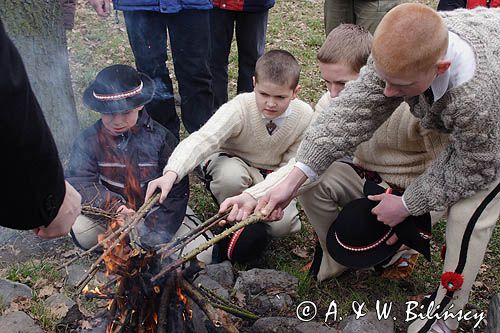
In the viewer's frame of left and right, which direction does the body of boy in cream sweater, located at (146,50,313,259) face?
facing the viewer and to the left of the viewer

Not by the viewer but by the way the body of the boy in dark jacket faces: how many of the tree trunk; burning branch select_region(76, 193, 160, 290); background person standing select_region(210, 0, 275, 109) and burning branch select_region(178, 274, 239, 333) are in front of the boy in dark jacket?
2

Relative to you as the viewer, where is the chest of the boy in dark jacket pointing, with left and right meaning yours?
facing the viewer

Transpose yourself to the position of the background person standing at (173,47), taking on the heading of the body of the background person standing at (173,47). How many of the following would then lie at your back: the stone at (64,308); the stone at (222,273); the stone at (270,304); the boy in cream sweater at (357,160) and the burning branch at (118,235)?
0

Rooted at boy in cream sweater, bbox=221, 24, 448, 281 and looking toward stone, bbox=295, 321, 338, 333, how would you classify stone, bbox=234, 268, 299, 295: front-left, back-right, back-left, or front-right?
front-right

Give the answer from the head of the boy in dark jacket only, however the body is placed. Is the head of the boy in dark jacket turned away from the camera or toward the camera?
toward the camera

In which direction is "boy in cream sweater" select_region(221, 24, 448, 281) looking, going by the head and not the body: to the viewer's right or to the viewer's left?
to the viewer's left

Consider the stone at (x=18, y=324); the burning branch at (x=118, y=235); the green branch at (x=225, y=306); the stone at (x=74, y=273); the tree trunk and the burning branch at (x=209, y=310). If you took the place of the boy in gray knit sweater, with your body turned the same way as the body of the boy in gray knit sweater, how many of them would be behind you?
0

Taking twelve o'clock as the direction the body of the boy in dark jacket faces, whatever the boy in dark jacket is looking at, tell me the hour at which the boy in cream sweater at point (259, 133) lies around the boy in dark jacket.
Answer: The boy in cream sweater is roughly at 9 o'clock from the boy in dark jacket.

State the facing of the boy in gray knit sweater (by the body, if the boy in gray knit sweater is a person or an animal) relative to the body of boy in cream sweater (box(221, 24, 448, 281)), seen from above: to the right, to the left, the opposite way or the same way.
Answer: the same way

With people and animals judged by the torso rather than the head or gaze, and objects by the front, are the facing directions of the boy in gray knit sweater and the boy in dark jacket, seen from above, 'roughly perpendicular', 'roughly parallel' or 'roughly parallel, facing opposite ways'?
roughly perpendicular

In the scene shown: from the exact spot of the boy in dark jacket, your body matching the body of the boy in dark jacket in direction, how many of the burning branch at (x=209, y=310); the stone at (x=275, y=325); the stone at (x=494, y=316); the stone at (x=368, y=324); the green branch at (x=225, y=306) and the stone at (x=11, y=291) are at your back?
0

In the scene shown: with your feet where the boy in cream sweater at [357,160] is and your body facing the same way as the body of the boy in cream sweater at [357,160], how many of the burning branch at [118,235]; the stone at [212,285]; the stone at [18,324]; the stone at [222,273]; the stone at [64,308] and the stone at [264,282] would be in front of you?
6

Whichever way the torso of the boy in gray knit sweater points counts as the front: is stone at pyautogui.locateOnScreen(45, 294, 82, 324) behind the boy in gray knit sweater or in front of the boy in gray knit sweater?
in front

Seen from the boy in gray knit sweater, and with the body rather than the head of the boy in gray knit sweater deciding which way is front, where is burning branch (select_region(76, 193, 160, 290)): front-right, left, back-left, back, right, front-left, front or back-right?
front

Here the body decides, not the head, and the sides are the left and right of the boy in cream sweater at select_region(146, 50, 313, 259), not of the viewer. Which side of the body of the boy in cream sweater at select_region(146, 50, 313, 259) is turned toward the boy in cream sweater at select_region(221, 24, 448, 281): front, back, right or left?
left

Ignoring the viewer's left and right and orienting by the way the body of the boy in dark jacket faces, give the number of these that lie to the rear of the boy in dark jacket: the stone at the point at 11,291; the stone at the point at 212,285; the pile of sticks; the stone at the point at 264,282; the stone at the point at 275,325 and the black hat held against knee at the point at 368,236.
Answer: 0

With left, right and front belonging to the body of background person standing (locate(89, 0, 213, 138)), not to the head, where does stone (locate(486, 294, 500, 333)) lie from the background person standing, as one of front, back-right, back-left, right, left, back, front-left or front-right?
front-left

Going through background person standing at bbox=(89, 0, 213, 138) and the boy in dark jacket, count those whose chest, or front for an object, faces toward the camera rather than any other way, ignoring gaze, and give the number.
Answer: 2

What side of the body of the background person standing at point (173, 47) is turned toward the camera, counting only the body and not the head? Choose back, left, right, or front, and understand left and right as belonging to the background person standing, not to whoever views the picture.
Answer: front

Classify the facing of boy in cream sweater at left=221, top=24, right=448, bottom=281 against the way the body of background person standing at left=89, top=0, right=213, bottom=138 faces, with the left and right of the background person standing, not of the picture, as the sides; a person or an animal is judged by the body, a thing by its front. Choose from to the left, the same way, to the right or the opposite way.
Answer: to the right
